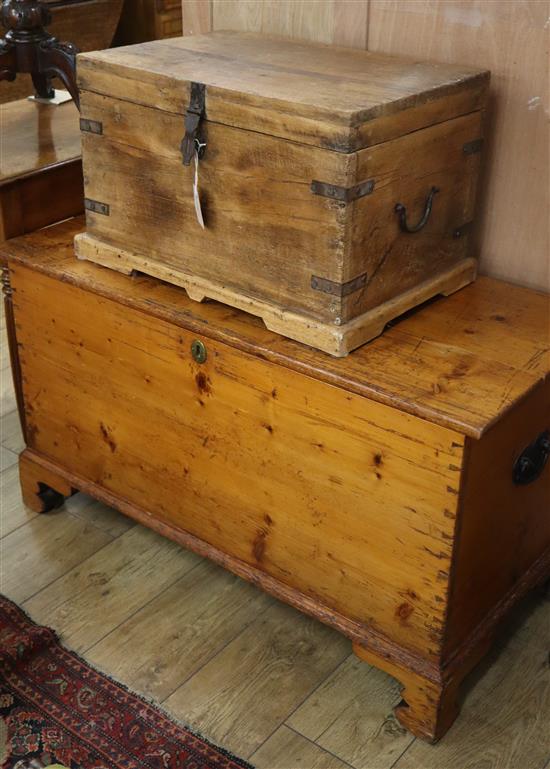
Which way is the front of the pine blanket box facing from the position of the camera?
facing the viewer and to the left of the viewer

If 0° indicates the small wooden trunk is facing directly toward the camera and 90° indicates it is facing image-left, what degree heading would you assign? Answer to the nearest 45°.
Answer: approximately 45°
